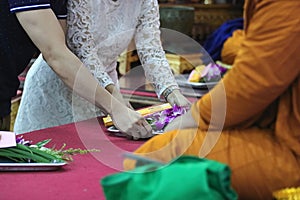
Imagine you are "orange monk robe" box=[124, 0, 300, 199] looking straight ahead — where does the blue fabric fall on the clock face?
The blue fabric is roughly at 3 o'clock from the orange monk robe.

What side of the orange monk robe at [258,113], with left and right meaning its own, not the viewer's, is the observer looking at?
left
